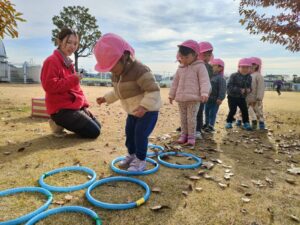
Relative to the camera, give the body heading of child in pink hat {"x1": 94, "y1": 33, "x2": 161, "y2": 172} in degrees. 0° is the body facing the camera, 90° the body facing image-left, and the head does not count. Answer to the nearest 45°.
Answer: approximately 45°

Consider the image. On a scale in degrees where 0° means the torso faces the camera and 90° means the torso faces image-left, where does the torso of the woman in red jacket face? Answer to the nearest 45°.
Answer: approximately 315°

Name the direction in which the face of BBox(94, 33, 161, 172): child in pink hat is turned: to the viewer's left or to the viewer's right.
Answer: to the viewer's left

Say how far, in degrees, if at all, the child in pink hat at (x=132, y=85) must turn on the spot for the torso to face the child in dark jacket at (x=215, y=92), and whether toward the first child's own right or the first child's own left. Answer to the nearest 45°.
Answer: approximately 180°

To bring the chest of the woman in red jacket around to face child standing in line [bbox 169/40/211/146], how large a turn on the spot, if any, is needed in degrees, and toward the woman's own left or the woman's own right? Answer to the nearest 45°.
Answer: approximately 45° to the woman's own left

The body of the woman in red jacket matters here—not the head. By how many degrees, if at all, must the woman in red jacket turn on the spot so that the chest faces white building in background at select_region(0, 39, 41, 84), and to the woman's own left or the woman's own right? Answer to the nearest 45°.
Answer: approximately 135° to the woman's own left

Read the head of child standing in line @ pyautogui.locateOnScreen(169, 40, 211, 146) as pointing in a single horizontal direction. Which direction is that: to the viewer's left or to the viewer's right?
to the viewer's left

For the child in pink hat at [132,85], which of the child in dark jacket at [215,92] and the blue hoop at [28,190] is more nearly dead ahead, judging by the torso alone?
the blue hoop
